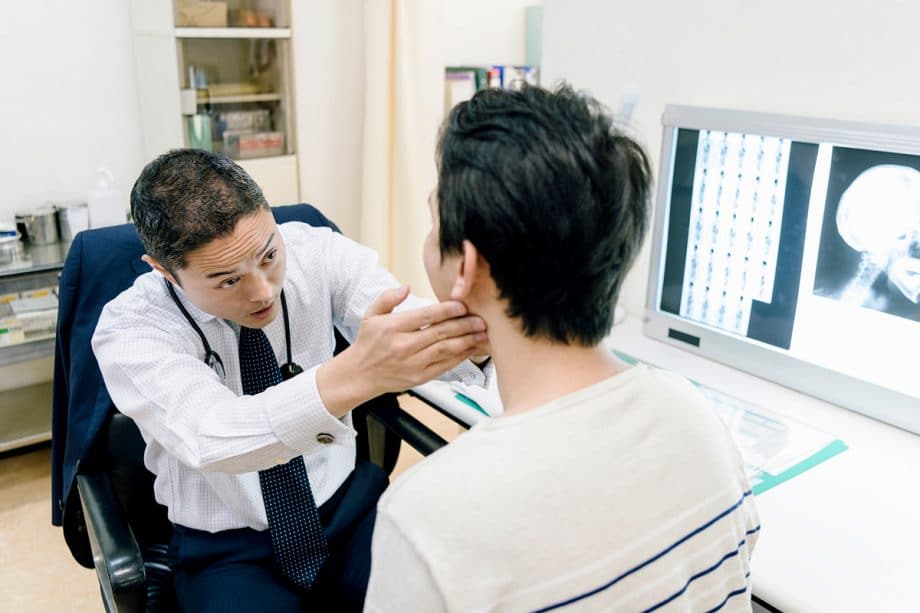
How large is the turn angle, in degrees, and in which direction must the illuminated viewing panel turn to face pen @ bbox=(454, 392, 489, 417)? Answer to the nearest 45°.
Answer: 0° — it already faces it

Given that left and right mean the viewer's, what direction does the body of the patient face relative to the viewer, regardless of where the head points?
facing away from the viewer and to the left of the viewer

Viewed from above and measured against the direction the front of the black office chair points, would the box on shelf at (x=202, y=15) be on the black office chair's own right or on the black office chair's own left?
on the black office chair's own left

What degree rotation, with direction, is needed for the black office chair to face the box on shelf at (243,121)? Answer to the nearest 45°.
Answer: approximately 135° to its left

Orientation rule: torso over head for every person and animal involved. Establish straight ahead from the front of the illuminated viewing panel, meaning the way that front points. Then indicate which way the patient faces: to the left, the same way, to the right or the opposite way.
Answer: to the right

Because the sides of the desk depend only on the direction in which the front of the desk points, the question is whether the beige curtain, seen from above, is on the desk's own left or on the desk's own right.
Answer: on the desk's own right

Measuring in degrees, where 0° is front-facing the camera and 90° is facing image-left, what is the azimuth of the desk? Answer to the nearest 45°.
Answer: approximately 45°

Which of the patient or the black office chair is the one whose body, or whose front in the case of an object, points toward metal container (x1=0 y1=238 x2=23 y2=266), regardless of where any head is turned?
the patient

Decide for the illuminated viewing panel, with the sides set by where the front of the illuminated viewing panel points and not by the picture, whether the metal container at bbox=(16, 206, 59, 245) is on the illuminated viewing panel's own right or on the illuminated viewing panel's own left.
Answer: on the illuminated viewing panel's own right

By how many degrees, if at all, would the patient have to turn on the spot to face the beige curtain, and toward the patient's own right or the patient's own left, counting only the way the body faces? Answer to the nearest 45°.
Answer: approximately 45° to the patient's own right

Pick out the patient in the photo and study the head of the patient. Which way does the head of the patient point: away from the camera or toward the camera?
away from the camera

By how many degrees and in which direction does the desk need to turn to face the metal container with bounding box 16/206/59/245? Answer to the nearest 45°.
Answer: approximately 45° to its right

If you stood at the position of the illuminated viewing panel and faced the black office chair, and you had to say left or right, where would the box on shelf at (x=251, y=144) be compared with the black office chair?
right

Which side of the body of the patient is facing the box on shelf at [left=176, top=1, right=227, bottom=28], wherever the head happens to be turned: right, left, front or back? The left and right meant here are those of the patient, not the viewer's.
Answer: front

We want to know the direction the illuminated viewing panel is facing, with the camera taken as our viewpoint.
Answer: facing the viewer and to the left of the viewer

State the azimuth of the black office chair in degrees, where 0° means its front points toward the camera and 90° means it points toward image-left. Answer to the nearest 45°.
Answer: approximately 315°

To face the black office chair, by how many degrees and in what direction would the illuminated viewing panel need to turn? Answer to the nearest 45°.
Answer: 0° — it already faces it

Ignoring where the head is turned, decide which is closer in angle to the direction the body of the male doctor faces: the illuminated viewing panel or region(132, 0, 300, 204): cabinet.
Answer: the illuminated viewing panel

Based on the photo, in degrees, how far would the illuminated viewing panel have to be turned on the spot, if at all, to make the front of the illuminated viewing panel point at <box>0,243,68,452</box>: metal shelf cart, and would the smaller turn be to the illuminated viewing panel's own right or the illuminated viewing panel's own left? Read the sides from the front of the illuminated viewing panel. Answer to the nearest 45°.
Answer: approximately 45° to the illuminated viewing panel's own right

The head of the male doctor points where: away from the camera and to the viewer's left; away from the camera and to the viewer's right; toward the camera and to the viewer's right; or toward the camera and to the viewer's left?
toward the camera and to the viewer's right

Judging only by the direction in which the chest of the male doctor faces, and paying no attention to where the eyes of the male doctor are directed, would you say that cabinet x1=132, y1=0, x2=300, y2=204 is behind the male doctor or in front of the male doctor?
behind

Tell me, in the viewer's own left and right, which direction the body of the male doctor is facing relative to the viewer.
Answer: facing the viewer and to the right of the viewer
